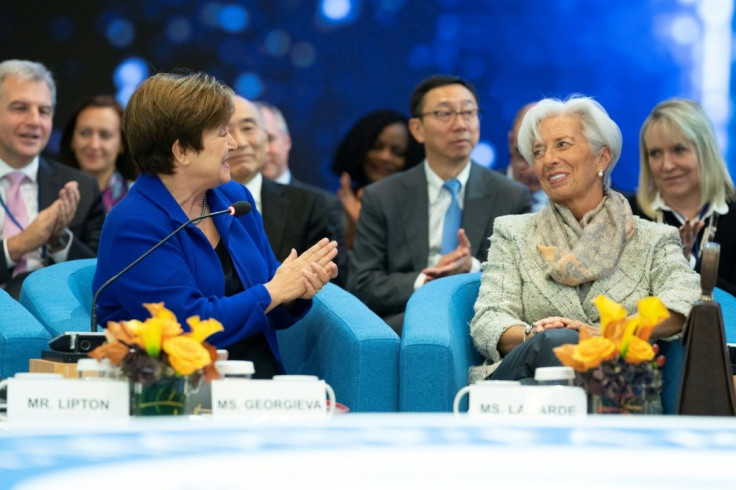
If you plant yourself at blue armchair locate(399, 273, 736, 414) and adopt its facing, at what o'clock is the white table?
The white table is roughly at 12 o'clock from the blue armchair.

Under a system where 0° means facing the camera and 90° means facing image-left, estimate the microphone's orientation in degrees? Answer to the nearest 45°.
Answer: approximately 270°

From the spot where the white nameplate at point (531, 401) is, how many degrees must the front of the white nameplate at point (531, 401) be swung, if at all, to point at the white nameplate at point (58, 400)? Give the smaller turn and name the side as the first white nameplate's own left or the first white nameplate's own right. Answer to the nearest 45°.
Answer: approximately 90° to the first white nameplate's own right

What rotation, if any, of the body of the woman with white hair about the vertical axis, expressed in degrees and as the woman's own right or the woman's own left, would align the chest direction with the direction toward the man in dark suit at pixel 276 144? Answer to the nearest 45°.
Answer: approximately 90° to the woman's own right

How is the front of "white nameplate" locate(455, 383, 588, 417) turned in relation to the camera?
facing the viewer

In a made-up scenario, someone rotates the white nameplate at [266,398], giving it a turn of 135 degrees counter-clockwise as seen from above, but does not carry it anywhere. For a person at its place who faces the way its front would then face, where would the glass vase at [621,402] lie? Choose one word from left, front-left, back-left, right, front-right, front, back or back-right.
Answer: front-right

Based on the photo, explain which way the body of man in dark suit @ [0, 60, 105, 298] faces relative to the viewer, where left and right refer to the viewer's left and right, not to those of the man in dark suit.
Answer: facing the viewer and to the right of the viewer

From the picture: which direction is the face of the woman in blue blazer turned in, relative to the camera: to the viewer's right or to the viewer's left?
to the viewer's right

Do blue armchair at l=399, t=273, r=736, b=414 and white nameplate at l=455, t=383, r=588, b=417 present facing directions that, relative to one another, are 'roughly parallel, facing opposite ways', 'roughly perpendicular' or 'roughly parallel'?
roughly parallel

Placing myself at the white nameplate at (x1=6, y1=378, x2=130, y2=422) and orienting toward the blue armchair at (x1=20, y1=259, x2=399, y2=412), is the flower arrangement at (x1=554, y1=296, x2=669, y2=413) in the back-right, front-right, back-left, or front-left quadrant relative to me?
front-right

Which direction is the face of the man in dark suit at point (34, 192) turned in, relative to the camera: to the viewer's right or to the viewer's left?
to the viewer's right

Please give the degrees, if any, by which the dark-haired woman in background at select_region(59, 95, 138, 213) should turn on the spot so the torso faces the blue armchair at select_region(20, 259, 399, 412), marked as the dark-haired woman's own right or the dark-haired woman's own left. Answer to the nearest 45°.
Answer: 0° — they already face it

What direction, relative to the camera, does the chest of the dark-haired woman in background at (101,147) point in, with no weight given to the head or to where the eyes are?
toward the camera

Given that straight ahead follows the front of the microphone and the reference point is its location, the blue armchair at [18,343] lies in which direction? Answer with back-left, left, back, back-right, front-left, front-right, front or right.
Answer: back-left

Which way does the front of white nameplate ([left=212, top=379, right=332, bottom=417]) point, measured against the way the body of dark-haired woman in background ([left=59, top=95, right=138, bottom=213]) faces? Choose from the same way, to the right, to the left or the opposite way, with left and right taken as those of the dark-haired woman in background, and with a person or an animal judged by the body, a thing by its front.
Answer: the same way

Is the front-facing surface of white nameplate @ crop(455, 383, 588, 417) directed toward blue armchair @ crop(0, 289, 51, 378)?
no
